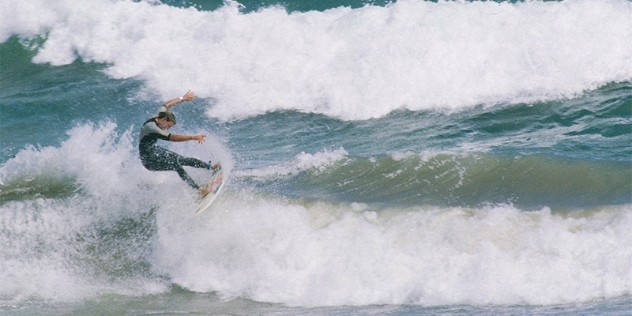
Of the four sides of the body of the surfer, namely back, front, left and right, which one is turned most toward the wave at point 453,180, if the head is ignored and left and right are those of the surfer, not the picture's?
front

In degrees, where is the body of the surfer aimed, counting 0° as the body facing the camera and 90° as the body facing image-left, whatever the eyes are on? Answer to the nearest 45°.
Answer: approximately 270°
